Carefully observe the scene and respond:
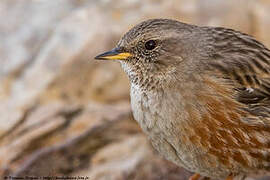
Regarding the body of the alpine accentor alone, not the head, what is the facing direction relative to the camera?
to the viewer's left
